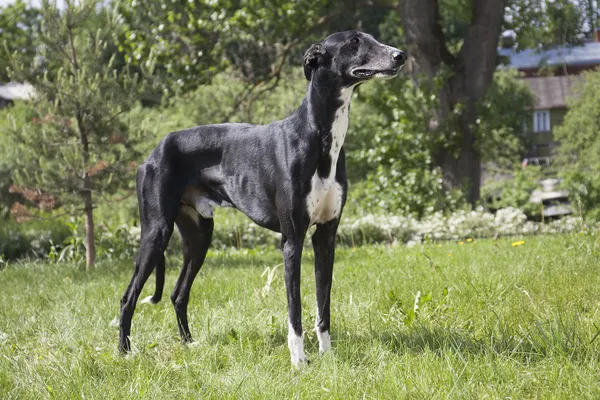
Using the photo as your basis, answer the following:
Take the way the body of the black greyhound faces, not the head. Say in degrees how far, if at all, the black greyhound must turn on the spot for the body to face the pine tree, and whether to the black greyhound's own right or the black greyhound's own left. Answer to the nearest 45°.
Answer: approximately 180°

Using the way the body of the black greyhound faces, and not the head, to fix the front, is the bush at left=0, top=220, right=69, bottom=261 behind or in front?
behind

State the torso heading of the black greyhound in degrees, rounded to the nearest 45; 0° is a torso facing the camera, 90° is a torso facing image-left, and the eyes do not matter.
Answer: approximately 315°

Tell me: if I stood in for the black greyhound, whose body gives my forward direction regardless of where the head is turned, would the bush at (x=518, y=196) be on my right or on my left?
on my left
